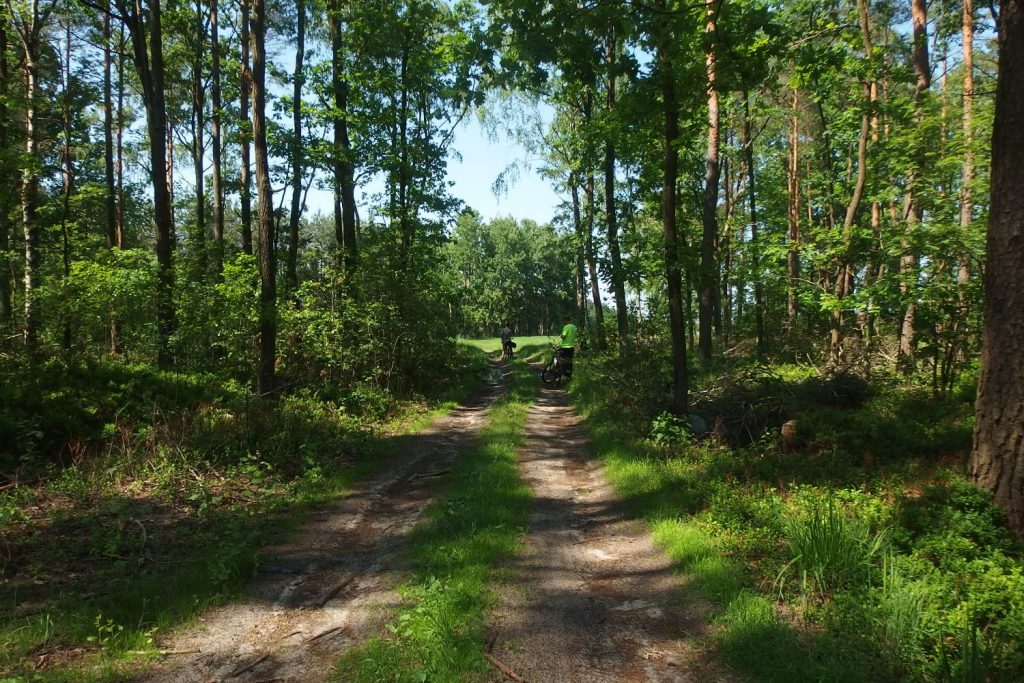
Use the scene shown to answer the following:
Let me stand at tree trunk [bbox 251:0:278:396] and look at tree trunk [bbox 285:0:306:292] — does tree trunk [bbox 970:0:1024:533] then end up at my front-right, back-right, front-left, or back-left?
back-right

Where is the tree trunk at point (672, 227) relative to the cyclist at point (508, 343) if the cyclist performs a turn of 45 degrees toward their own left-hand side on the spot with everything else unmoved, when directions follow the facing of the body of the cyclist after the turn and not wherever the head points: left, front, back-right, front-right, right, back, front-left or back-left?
back-left

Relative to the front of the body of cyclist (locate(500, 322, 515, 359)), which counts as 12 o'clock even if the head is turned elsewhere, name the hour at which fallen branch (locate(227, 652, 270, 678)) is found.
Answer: The fallen branch is roughly at 6 o'clock from the cyclist.

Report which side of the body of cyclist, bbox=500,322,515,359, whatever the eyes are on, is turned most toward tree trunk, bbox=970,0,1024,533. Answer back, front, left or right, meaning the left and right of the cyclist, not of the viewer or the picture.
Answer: back

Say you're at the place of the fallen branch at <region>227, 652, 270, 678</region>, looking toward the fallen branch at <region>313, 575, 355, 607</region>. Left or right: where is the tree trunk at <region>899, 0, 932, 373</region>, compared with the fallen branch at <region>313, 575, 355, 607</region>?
right

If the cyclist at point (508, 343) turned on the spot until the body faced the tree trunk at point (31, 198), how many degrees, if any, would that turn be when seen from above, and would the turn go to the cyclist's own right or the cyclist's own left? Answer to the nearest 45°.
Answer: approximately 135° to the cyclist's own left

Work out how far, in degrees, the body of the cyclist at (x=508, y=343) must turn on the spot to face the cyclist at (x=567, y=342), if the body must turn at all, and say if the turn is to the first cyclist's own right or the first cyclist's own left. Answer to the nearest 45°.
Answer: approximately 180°

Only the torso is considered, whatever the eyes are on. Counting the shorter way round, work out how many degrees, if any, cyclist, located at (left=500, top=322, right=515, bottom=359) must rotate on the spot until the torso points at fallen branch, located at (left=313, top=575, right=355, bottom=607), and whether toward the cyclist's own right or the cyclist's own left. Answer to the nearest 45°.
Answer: approximately 180°

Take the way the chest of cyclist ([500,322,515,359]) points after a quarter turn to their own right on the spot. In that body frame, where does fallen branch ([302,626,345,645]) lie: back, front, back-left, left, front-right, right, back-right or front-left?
right

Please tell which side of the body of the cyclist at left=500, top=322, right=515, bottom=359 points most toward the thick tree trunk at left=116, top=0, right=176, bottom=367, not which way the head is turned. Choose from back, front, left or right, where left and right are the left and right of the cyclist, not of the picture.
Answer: back

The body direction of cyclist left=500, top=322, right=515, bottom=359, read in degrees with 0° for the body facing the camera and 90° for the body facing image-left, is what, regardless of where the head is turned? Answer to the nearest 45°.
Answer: approximately 180°
